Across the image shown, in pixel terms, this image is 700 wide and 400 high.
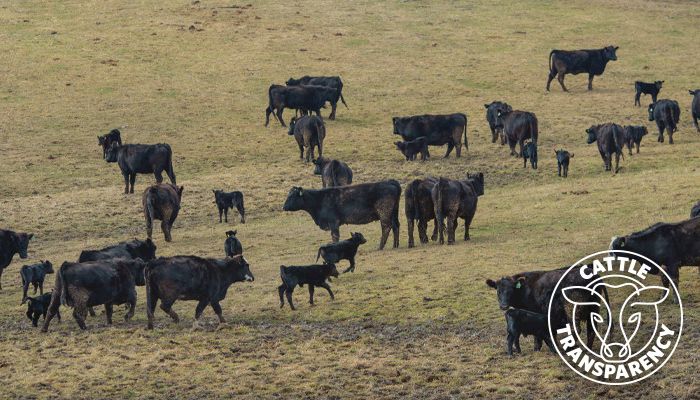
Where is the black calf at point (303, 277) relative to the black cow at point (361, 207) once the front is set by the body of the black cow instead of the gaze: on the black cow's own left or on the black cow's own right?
on the black cow's own left

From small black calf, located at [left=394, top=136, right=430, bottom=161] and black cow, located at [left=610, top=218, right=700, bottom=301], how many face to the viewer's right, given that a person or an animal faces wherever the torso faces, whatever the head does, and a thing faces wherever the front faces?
0

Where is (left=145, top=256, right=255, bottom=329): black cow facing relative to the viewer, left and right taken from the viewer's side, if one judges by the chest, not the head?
facing to the right of the viewer

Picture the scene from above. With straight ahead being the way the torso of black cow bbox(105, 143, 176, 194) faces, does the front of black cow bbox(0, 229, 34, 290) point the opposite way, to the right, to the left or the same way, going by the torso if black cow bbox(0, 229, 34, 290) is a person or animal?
the opposite way

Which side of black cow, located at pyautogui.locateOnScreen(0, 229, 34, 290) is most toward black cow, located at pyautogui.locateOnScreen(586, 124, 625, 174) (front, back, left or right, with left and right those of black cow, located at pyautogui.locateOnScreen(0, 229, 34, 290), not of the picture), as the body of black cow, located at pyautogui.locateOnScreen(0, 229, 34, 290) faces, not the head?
front

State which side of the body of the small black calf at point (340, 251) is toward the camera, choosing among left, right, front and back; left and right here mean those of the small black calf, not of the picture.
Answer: right

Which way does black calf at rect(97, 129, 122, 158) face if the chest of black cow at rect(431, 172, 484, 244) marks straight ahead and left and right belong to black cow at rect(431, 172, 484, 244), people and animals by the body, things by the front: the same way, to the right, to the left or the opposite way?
the opposite way

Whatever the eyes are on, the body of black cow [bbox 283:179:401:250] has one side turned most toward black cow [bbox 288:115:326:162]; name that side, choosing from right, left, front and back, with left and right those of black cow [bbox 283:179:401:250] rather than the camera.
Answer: right

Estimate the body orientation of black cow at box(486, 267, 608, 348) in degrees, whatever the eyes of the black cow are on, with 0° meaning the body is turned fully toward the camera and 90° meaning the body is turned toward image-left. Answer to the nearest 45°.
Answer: approximately 90°

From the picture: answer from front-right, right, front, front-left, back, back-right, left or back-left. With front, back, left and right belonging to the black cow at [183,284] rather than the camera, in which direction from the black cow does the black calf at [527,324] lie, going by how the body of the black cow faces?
front-right

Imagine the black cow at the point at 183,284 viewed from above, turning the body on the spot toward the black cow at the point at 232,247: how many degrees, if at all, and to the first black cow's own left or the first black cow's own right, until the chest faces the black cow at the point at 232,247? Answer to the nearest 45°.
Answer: approximately 90° to the first black cow's own left

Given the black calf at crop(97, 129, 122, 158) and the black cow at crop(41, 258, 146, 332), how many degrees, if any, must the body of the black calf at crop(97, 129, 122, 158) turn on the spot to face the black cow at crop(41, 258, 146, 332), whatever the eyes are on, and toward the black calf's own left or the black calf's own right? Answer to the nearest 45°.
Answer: approximately 45° to the black calf's own left

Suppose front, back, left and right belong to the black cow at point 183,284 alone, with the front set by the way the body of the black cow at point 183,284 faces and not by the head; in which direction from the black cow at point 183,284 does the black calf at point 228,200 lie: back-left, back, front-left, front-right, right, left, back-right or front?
left

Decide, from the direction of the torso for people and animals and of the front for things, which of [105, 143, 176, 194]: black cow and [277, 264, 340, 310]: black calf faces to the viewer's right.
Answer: the black calf

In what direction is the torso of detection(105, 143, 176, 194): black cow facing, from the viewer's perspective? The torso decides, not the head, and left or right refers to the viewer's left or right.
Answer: facing to the left of the viewer

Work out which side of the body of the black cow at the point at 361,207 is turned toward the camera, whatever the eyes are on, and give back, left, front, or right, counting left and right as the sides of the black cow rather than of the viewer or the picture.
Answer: left

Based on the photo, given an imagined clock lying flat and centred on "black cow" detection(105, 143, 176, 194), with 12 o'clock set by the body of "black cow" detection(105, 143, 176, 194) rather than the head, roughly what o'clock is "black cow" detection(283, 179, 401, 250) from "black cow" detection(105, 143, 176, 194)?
"black cow" detection(283, 179, 401, 250) is roughly at 8 o'clock from "black cow" detection(105, 143, 176, 194).

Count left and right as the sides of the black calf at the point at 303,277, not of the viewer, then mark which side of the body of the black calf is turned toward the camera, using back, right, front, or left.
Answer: right
